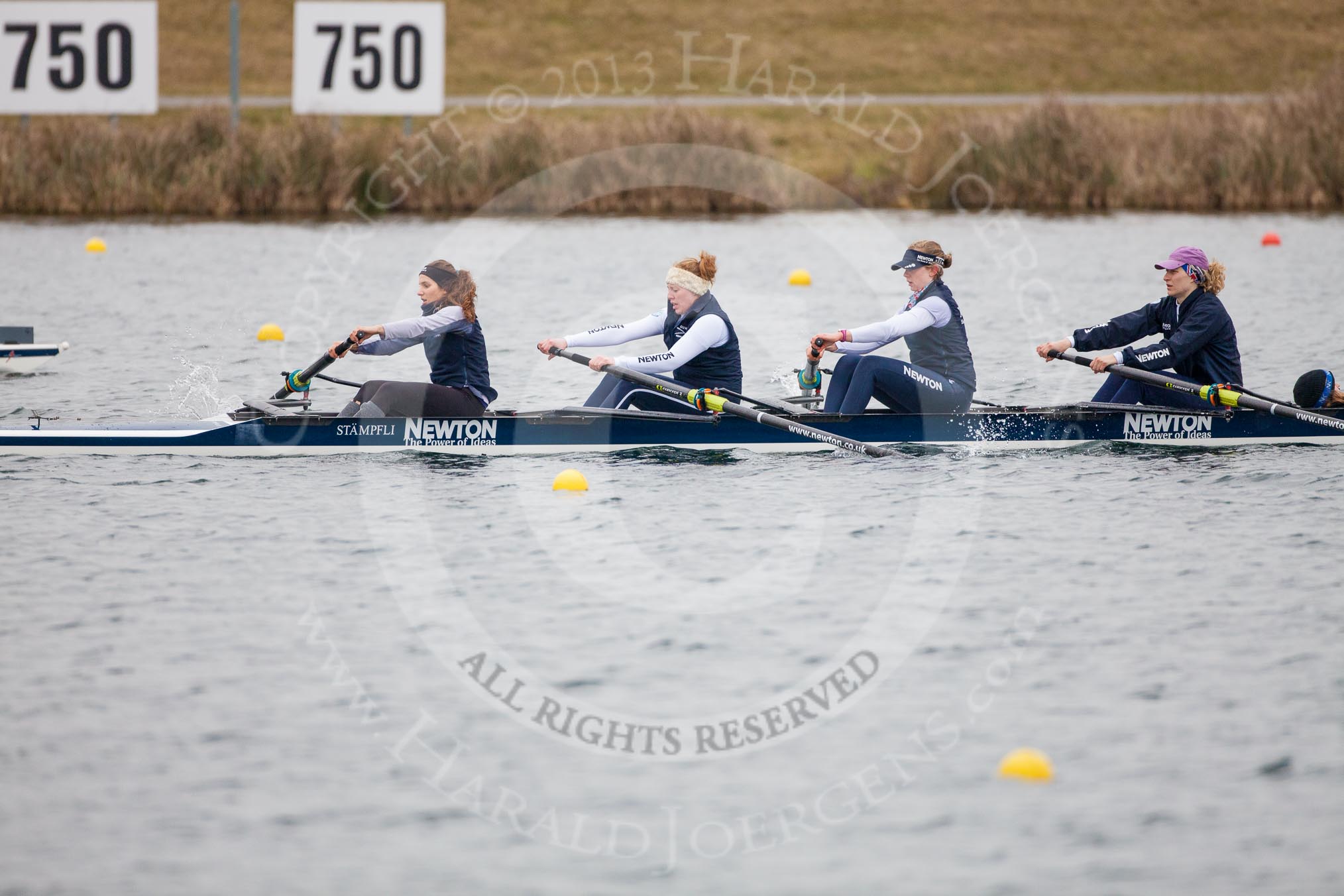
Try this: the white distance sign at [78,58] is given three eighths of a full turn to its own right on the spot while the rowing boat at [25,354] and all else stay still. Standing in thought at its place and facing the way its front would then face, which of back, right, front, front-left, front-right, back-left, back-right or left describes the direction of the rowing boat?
back-left

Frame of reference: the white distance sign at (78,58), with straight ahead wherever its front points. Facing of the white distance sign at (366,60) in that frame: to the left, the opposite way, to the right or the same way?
the same way

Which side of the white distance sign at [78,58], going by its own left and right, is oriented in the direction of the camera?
front

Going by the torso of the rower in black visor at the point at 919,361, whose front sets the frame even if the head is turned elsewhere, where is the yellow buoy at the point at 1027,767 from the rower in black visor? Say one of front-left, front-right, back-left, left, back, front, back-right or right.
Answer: left

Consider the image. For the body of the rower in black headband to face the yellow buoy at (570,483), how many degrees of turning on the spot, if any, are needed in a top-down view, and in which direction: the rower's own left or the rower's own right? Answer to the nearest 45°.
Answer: approximately 135° to the rower's own left

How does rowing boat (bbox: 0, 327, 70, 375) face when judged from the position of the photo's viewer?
facing to the right of the viewer

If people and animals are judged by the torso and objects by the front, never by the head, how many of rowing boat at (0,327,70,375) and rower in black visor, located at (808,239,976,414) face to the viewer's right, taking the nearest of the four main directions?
1

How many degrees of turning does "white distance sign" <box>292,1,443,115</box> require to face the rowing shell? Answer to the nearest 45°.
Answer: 0° — it already faces it

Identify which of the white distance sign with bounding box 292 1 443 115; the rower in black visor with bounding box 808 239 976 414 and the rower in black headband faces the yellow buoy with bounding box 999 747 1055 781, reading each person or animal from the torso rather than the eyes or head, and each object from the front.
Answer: the white distance sign

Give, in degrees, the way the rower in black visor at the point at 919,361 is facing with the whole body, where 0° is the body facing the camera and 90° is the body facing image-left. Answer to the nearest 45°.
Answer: approximately 90°

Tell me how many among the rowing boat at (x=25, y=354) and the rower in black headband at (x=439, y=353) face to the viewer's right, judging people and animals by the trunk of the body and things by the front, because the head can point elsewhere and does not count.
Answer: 1

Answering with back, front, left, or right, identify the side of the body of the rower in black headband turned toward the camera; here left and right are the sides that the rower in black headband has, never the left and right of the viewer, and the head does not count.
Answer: left

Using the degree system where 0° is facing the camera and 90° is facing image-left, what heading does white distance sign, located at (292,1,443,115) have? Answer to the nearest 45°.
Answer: approximately 0°

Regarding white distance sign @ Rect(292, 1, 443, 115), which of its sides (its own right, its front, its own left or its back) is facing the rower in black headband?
front

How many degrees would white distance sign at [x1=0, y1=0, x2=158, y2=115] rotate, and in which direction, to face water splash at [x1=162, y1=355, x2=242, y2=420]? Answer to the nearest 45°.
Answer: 0° — it already faces it
